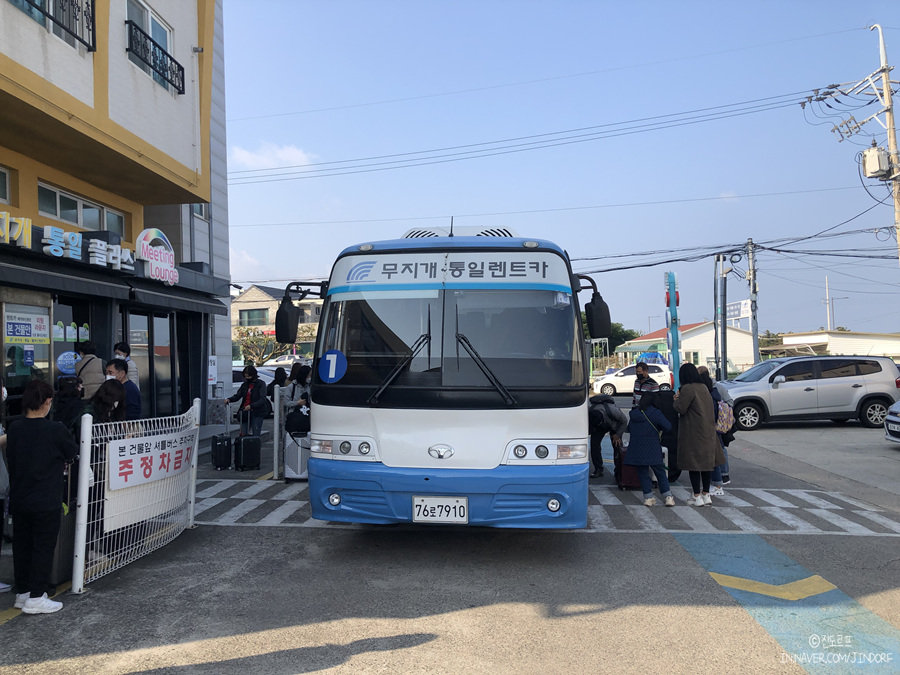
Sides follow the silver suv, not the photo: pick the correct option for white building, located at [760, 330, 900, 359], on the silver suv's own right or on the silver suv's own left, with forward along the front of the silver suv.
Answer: on the silver suv's own right

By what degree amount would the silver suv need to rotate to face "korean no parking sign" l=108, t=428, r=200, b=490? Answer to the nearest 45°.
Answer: approximately 90° to its left

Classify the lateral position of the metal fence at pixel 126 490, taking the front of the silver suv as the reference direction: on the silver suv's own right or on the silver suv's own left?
on the silver suv's own left

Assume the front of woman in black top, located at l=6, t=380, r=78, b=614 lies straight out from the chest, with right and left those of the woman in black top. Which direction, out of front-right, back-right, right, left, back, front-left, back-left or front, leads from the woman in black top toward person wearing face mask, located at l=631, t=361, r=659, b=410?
front-right

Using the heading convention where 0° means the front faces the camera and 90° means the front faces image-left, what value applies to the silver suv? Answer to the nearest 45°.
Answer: approximately 90°

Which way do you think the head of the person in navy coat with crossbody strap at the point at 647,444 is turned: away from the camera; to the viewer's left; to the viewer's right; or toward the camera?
away from the camera

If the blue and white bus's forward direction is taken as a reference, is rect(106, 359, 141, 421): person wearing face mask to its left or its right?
on its right

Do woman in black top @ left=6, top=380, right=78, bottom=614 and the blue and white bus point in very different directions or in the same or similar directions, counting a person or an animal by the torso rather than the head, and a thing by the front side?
very different directions

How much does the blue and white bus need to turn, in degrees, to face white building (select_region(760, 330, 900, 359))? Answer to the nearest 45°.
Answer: approximately 135° to its left

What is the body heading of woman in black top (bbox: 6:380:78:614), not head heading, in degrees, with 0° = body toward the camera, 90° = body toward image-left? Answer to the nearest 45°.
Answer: approximately 225°

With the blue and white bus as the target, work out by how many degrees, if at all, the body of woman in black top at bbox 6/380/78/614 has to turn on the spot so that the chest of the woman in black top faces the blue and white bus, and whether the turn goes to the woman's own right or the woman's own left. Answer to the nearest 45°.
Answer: approximately 45° to the woman's own right
